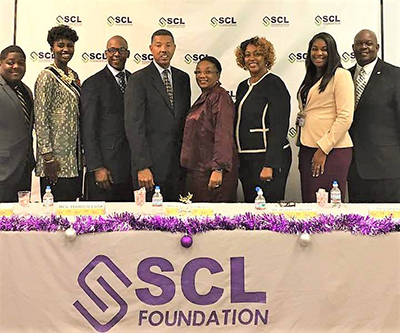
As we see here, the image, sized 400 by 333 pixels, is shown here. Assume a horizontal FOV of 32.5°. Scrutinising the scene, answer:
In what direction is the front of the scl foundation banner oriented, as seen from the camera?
facing the viewer

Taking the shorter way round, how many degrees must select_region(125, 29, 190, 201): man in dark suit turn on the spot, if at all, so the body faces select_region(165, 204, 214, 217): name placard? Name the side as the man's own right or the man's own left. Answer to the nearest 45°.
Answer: approximately 45° to the man's own right

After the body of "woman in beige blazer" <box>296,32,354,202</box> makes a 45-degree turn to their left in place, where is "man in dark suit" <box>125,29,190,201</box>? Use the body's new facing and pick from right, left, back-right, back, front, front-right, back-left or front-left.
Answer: right

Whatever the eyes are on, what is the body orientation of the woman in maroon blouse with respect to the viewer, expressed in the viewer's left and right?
facing the viewer and to the left of the viewer

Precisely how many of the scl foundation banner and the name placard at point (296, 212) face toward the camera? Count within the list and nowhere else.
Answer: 2

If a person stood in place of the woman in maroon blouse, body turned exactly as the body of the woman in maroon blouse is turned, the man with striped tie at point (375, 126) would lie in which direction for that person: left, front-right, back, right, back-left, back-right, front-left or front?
back-left

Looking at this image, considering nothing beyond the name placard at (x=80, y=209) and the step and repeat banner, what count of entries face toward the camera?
2

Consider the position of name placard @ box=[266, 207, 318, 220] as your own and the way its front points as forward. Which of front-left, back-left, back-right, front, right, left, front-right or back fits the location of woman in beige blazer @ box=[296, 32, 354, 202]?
back

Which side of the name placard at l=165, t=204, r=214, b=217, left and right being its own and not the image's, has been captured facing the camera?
front

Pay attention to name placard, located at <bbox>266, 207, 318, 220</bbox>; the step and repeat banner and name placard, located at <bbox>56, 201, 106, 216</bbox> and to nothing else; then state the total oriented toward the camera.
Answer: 3

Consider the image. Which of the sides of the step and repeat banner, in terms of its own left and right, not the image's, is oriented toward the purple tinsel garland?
front
